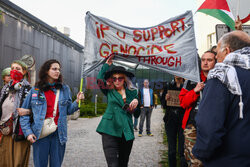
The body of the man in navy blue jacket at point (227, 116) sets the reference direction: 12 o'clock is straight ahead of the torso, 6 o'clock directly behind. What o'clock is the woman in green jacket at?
The woman in green jacket is roughly at 12 o'clock from the man in navy blue jacket.

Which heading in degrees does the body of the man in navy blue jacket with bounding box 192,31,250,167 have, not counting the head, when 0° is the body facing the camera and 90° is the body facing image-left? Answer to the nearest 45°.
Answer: approximately 135°

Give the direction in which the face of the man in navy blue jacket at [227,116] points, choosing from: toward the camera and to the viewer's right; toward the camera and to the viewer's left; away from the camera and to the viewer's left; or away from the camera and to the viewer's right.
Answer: away from the camera and to the viewer's left
